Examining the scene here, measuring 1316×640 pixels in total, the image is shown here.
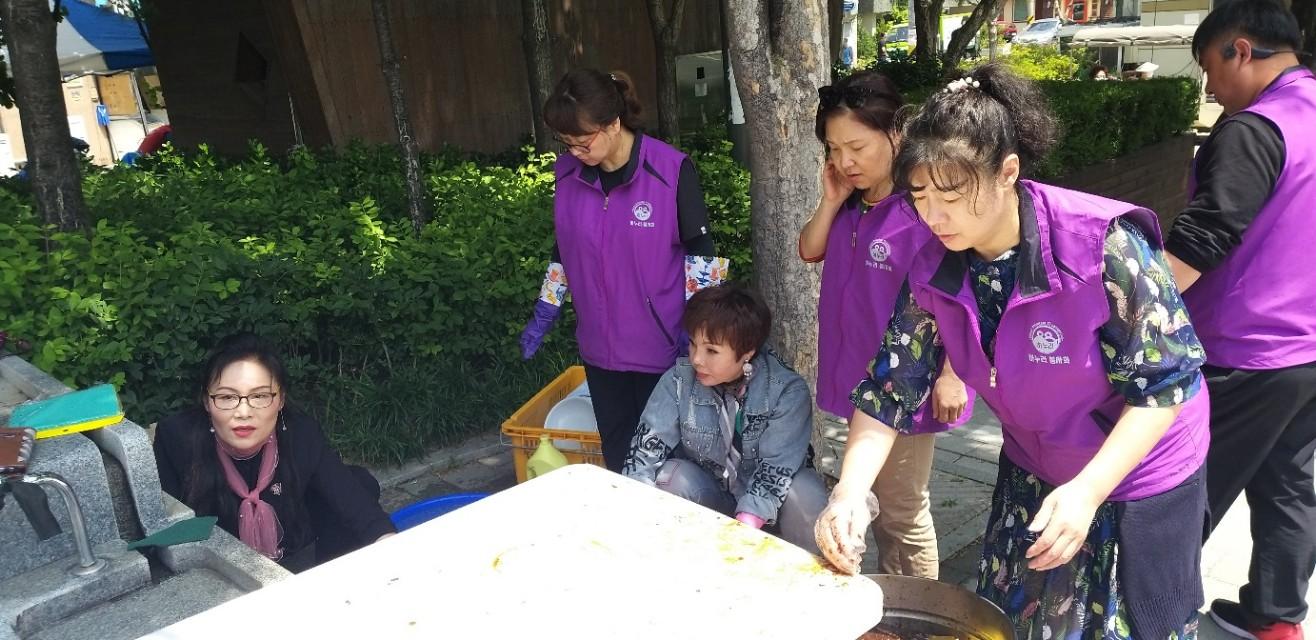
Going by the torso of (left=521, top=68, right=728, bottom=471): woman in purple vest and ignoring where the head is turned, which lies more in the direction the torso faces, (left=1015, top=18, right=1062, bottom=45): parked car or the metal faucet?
the metal faucet

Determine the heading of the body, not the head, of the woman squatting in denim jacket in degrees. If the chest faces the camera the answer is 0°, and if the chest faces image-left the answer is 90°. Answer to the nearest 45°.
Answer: approximately 45°

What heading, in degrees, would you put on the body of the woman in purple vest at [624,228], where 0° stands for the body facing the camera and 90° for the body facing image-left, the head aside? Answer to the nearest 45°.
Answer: approximately 45°

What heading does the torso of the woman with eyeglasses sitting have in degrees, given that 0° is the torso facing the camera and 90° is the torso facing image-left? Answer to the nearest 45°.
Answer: approximately 0°

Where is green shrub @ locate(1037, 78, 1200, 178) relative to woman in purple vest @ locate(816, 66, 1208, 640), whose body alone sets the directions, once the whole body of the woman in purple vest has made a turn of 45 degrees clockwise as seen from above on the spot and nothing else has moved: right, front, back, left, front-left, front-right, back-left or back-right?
right

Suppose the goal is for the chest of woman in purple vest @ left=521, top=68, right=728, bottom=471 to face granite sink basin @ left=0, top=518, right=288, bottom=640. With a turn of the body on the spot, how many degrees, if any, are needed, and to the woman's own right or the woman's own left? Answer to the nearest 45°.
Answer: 0° — they already face it

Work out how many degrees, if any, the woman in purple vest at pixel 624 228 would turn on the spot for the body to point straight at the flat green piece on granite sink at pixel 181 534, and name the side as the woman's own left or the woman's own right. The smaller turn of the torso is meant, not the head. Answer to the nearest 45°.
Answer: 0° — they already face it

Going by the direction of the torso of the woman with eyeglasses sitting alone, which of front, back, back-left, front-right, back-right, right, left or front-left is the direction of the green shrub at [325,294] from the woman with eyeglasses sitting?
back
